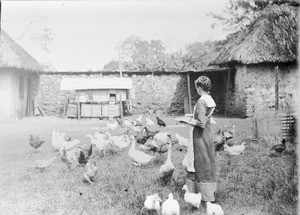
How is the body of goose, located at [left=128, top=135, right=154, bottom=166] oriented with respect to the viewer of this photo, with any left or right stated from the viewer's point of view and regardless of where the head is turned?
facing to the left of the viewer

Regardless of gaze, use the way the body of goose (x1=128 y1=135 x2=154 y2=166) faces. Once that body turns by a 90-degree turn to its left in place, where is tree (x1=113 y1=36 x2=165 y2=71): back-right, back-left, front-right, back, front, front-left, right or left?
back

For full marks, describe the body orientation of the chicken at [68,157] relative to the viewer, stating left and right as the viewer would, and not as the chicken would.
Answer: facing to the left of the viewer

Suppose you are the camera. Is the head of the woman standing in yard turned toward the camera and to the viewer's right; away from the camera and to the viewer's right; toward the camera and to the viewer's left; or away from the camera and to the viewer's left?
away from the camera and to the viewer's left
